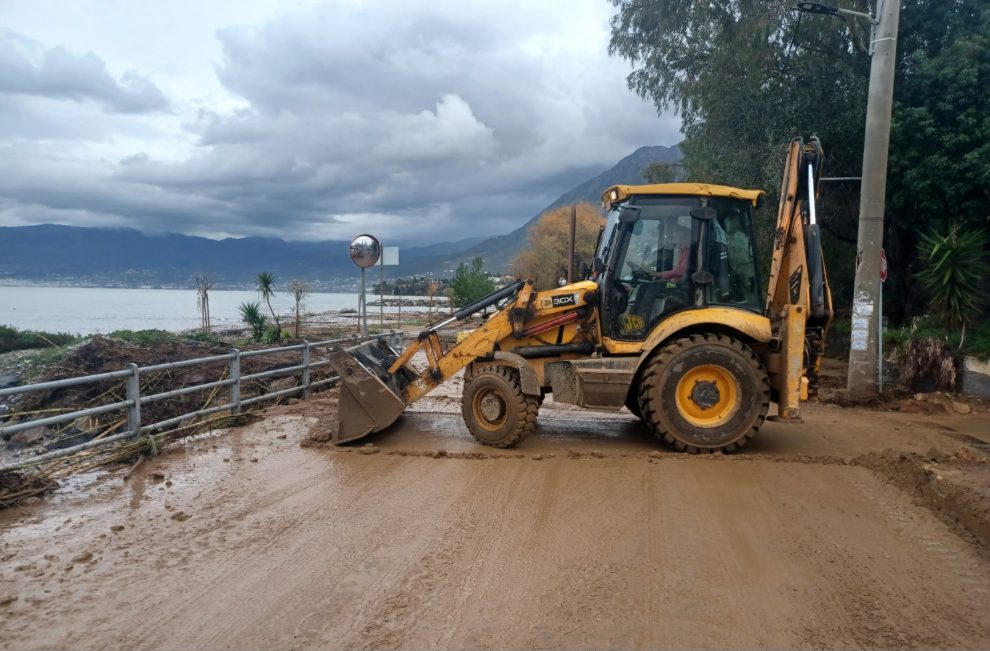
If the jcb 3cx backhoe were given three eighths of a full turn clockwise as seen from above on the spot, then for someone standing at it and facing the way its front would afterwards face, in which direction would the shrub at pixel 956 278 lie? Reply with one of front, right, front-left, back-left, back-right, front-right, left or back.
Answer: front

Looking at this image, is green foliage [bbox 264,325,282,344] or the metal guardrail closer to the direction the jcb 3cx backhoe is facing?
the metal guardrail

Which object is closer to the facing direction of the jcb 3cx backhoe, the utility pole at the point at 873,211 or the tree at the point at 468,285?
the tree

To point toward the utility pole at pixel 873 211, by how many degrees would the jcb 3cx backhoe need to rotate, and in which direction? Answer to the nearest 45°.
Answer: approximately 135° to its right

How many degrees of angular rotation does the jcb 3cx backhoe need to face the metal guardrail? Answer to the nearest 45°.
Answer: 0° — it already faces it

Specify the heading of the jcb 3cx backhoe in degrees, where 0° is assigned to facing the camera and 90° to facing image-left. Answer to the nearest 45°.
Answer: approximately 90°

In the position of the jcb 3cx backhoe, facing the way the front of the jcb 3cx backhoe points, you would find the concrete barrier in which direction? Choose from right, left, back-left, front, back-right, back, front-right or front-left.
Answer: back-right

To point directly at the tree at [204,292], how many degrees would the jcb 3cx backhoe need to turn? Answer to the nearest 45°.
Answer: approximately 45° to its right

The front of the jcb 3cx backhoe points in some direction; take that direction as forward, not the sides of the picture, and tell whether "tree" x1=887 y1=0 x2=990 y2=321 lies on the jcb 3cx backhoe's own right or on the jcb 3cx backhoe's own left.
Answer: on the jcb 3cx backhoe's own right
